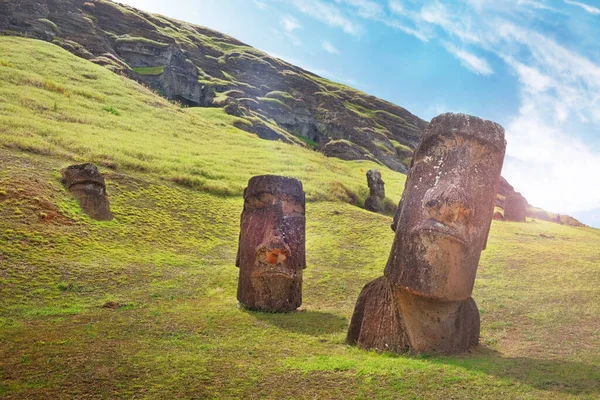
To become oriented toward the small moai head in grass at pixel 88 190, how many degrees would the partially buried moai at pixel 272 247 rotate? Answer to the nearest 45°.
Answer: approximately 135° to its right

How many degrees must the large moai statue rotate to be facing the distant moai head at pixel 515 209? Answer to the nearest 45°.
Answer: approximately 180°

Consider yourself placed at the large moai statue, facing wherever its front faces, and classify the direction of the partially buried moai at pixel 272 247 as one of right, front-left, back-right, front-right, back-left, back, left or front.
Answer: back-right

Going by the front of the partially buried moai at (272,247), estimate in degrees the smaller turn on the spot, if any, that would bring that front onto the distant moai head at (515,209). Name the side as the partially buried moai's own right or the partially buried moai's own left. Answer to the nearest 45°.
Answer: approximately 135° to the partially buried moai's own left

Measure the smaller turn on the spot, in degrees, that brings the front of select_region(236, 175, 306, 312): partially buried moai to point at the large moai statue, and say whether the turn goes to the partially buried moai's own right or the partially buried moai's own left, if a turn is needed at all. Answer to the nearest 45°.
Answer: approximately 45° to the partially buried moai's own left

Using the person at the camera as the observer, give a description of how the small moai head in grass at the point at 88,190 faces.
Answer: facing the viewer

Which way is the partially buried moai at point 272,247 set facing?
toward the camera

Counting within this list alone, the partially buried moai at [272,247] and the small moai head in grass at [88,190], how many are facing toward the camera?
2

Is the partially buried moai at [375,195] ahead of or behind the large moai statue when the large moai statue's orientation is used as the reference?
behind
